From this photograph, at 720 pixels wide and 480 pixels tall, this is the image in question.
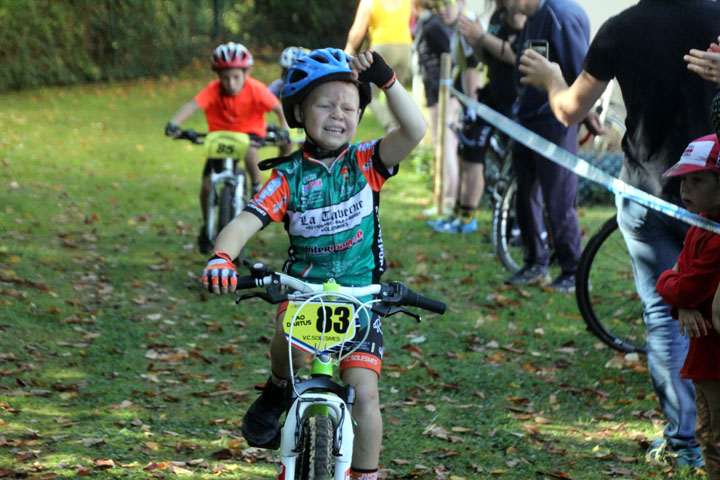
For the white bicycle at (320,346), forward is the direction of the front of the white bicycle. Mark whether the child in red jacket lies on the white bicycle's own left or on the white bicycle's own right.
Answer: on the white bicycle's own left

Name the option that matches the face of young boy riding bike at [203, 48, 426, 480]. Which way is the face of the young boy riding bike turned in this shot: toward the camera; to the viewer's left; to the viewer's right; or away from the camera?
toward the camera

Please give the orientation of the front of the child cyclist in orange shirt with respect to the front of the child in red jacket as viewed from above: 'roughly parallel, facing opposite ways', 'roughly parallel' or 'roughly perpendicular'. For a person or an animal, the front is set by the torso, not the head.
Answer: roughly perpendicular

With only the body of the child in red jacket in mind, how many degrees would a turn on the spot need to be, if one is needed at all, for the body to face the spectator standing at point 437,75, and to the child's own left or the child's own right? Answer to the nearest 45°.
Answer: approximately 90° to the child's own right

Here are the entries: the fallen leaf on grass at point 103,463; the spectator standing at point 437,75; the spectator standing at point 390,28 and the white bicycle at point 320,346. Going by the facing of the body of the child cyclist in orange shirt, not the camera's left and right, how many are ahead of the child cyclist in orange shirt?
2

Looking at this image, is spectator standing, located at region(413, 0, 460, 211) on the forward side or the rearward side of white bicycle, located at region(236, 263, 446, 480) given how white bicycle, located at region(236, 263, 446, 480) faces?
on the rearward side

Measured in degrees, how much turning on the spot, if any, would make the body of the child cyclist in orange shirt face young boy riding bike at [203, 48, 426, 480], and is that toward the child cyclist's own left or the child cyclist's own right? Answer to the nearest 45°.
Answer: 0° — they already face them

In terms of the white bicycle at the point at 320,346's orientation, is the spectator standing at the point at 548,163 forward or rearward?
rearward

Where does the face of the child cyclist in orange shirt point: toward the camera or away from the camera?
toward the camera

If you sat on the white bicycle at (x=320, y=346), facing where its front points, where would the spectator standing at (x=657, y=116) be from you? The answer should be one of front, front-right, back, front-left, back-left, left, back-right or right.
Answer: back-left

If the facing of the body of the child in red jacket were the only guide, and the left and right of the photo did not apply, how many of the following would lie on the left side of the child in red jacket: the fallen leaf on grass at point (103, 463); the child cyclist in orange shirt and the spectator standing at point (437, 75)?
0

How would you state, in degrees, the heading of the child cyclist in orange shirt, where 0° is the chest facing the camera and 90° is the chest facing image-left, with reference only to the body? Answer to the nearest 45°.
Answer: approximately 0°

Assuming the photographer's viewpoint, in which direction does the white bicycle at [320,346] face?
facing the viewer

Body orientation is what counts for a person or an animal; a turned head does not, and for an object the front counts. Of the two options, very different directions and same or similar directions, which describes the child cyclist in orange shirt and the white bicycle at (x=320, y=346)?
same or similar directions

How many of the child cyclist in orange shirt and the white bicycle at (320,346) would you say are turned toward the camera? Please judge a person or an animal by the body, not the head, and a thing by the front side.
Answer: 2

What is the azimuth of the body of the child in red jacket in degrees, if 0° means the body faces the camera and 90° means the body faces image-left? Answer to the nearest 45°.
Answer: approximately 45°
